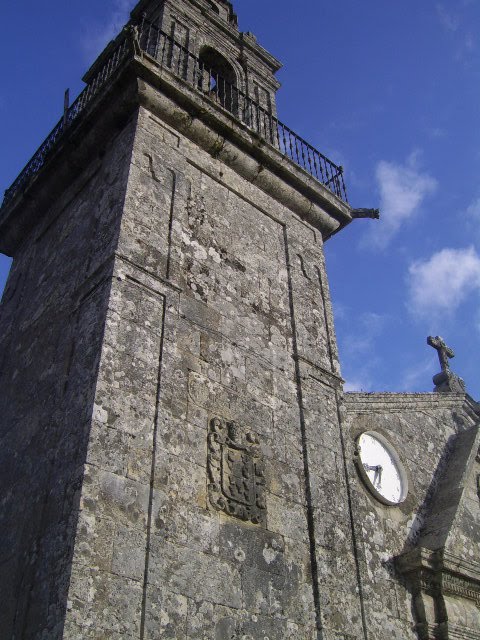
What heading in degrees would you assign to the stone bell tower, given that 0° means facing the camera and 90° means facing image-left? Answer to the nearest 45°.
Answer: approximately 315°
